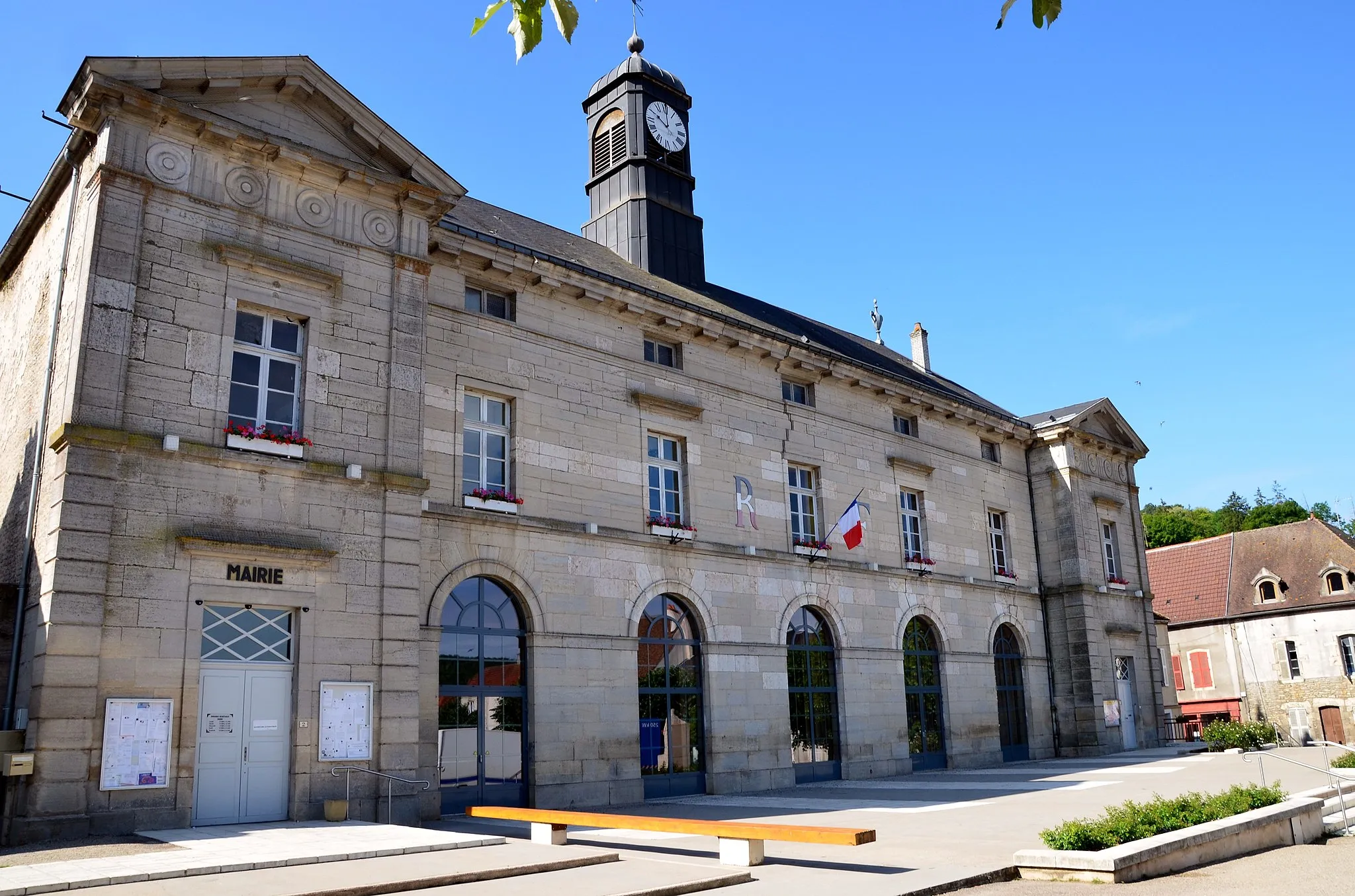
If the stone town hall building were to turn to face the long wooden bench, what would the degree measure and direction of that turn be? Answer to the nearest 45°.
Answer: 0° — it already faces it

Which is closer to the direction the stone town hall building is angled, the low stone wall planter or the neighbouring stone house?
the low stone wall planter

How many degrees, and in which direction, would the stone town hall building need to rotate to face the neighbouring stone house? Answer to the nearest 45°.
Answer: approximately 90° to its left

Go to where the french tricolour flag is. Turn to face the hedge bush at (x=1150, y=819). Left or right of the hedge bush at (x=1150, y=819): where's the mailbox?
right

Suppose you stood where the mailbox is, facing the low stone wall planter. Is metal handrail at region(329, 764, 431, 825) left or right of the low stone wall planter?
left

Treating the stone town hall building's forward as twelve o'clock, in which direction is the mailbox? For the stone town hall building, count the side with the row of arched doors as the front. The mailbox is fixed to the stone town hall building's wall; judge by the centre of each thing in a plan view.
The mailbox is roughly at 3 o'clock from the stone town hall building.

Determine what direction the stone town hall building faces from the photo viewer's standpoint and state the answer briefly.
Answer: facing the viewer and to the right of the viewer
